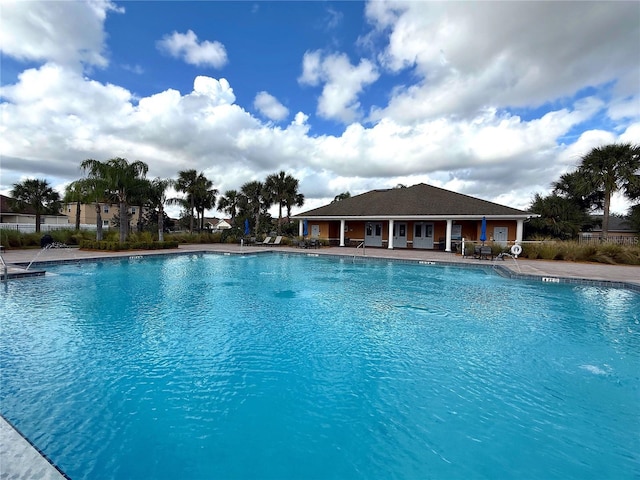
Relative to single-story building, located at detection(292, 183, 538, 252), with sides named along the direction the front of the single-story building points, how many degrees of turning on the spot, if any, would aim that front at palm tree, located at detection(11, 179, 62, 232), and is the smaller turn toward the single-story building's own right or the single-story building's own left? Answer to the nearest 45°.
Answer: approximately 90° to the single-story building's own right

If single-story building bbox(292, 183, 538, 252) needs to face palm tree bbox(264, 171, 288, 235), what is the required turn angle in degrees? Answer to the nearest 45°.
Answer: approximately 90° to its right

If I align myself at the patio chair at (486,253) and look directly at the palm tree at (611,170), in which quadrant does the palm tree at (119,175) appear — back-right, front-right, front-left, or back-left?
back-left

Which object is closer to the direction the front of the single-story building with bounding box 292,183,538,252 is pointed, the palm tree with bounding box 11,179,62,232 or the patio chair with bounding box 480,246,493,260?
the patio chair

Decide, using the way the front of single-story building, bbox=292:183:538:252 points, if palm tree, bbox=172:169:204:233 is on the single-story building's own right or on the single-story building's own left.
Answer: on the single-story building's own right

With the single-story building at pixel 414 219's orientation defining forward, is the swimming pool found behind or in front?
in front

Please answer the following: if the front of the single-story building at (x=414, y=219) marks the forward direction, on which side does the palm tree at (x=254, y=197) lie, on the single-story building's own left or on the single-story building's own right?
on the single-story building's own right

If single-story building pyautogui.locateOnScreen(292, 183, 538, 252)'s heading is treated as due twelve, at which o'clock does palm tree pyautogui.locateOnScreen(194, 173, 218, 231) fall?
The palm tree is roughly at 3 o'clock from the single-story building.

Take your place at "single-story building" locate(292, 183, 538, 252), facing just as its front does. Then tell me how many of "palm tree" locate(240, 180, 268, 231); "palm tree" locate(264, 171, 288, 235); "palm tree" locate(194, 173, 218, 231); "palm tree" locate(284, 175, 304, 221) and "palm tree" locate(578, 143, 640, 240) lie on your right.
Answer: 4

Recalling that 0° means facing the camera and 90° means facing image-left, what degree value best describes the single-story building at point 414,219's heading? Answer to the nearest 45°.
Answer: approximately 0°

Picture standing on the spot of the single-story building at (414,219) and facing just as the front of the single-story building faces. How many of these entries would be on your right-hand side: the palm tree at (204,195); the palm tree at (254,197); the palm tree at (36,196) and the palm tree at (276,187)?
4

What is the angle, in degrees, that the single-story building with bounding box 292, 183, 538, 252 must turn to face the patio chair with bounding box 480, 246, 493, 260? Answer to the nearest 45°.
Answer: approximately 45° to its left

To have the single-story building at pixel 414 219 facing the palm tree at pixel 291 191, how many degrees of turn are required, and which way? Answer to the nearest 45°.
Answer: approximately 90° to its right

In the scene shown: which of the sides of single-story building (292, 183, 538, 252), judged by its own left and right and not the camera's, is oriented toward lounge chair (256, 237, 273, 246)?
right

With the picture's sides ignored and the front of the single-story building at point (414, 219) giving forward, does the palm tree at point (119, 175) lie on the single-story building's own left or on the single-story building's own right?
on the single-story building's own right

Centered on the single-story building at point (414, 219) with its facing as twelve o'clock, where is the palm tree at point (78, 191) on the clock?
The palm tree is roughly at 2 o'clock from the single-story building.
